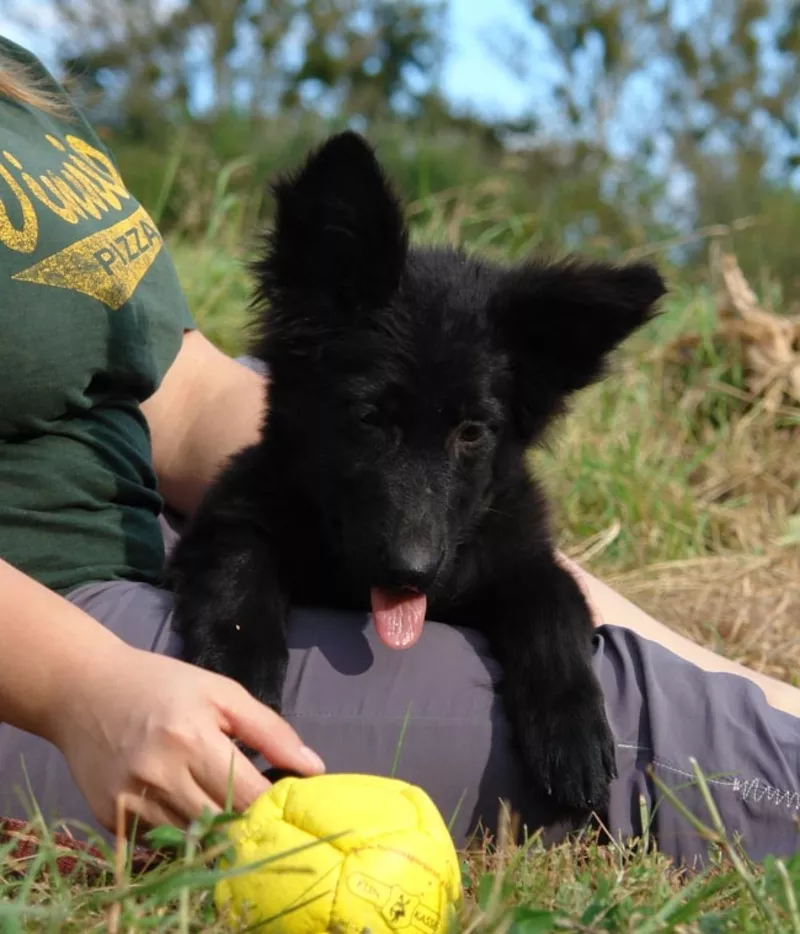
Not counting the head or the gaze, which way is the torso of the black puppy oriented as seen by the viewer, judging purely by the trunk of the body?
toward the camera

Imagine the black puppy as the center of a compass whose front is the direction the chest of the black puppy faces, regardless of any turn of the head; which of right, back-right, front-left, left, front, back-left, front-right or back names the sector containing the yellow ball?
front

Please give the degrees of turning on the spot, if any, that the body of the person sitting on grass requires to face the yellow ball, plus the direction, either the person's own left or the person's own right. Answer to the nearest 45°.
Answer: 0° — they already face it

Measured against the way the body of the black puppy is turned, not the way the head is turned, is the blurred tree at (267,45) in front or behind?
behind

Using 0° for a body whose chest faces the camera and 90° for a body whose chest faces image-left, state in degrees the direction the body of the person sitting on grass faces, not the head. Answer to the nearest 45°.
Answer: approximately 315°

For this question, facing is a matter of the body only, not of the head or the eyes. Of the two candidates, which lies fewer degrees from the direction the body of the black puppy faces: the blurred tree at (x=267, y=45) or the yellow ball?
the yellow ball

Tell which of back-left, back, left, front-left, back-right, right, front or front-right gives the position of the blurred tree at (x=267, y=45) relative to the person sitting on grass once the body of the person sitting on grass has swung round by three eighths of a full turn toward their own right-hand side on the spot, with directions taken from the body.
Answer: right
